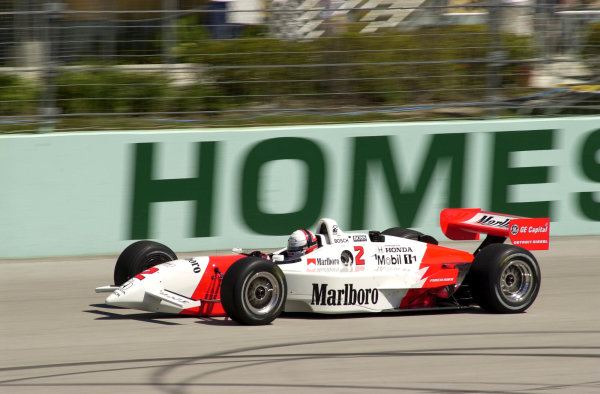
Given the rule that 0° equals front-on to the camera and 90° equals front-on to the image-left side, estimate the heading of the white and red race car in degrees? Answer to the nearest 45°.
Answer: approximately 45°

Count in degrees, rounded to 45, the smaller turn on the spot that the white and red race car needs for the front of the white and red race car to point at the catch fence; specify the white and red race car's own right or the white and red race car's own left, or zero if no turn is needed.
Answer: approximately 135° to the white and red race car's own right
